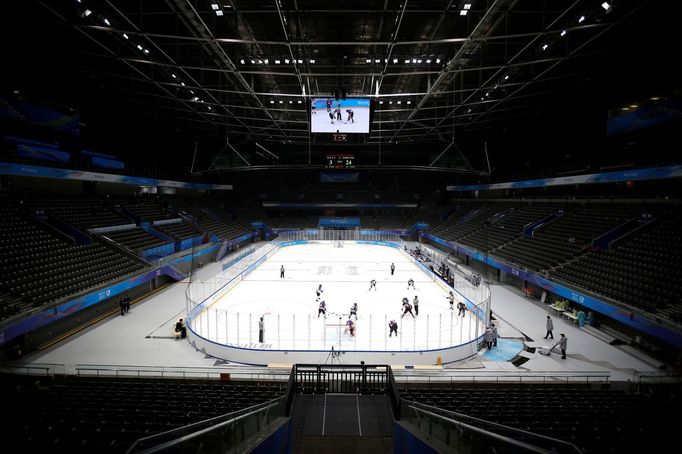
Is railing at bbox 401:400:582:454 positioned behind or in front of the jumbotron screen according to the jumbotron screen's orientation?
in front

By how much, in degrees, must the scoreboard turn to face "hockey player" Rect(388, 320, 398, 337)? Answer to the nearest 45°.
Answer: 0° — it already faces them

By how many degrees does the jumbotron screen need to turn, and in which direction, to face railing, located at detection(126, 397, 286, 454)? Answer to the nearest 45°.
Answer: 0° — it already faces it

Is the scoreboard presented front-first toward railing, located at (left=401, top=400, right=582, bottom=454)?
yes

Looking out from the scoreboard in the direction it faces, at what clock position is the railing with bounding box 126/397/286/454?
The railing is roughly at 12 o'clock from the scoreboard.

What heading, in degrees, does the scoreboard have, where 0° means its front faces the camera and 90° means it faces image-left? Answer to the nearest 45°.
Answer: approximately 0°

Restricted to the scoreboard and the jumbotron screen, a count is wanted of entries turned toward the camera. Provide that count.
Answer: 2
